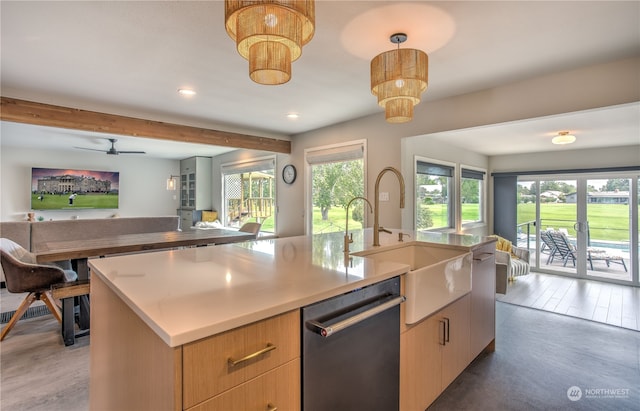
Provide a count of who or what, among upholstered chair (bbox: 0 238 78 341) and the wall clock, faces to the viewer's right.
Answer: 1

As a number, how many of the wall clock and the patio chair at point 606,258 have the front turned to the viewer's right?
1

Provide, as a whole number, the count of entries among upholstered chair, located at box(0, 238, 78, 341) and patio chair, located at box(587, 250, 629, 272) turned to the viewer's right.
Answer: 2

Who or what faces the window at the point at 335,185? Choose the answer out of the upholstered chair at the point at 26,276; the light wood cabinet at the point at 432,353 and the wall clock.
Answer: the upholstered chair

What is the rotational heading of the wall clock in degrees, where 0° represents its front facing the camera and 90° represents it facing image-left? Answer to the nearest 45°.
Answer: approximately 45°

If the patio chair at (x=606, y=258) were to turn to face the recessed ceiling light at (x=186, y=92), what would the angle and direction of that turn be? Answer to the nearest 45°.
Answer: approximately 135° to its right

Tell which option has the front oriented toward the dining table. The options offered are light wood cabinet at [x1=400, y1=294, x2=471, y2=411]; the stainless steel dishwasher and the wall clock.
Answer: the wall clock

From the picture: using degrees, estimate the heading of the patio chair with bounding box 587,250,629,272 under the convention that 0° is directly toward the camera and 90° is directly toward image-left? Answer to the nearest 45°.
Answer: approximately 270°

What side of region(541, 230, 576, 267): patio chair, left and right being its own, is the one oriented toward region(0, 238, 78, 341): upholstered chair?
back

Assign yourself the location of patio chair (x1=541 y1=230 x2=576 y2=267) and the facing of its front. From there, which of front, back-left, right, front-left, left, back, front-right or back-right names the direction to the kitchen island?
back-right

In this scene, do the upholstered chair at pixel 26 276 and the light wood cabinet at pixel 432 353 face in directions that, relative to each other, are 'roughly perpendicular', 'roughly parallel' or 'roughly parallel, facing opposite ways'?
roughly perpendicular

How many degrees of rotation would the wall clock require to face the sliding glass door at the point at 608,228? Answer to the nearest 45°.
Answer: approximately 135° to its left

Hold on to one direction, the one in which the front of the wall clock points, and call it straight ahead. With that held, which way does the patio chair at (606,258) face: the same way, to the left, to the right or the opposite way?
to the left

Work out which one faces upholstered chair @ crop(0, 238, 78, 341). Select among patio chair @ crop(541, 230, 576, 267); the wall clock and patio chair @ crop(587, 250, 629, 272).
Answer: the wall clock
